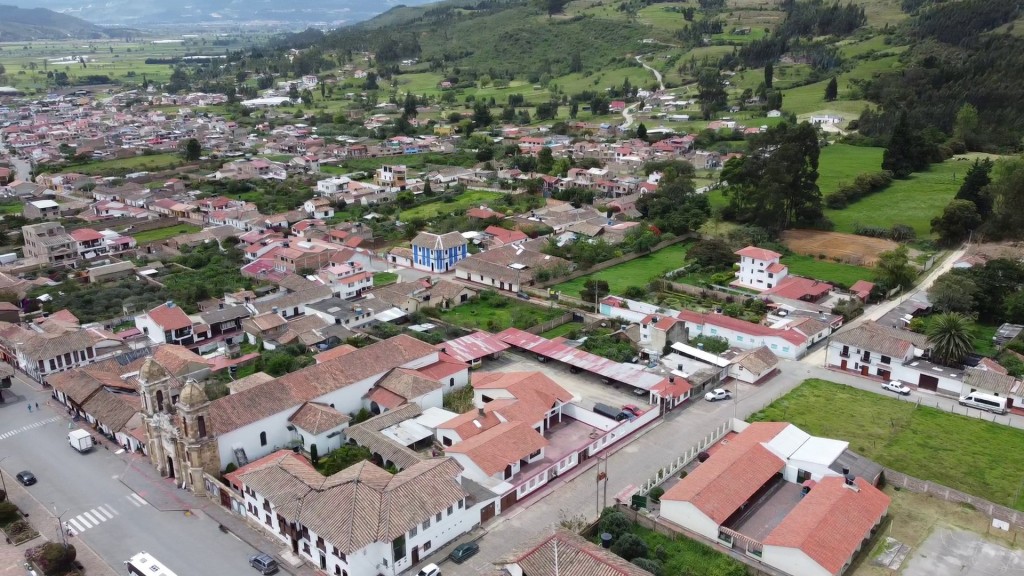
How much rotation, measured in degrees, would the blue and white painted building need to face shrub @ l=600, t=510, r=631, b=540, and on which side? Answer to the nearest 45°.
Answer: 0° — it already faces it

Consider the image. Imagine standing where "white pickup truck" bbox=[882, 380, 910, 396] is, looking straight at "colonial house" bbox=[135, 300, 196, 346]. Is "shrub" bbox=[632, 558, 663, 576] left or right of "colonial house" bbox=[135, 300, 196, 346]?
left

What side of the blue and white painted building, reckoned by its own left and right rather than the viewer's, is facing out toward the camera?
front

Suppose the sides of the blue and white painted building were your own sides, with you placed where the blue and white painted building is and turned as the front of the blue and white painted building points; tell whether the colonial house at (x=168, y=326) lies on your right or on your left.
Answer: on your right

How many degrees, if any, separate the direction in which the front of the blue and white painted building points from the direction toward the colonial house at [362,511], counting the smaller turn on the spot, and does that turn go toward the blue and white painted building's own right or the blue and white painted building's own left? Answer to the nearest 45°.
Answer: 0° — it already faces it

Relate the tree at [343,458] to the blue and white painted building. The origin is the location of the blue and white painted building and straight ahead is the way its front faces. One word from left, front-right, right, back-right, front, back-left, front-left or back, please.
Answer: front

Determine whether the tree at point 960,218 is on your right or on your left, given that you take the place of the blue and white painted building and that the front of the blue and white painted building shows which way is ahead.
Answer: on your left

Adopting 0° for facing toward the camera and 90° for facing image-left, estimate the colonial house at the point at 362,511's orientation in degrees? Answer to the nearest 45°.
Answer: approximately 45°

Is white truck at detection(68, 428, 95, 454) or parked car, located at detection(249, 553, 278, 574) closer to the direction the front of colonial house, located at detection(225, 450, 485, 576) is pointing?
the parked car

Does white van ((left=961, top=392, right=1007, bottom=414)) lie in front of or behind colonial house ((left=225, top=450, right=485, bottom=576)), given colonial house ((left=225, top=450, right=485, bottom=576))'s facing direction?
behind

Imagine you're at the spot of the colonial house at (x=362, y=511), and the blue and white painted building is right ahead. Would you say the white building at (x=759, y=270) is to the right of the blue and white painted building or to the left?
right

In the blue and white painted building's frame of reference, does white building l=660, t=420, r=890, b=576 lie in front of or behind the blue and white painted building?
in front

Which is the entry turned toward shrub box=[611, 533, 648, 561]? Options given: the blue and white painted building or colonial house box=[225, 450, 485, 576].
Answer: the blue and white painted building

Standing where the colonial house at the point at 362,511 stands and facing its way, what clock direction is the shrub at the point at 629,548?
The shrub is roughly at 8 o'clock from the colonial house.

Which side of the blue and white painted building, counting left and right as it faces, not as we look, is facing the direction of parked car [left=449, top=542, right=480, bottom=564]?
front

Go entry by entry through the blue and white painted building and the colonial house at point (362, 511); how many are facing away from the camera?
0

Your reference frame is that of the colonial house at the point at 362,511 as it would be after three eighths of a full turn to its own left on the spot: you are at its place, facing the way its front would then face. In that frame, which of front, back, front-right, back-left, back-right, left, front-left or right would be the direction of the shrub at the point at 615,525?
front

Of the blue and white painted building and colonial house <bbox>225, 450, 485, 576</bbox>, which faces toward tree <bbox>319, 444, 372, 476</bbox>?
the blue and white painted building
